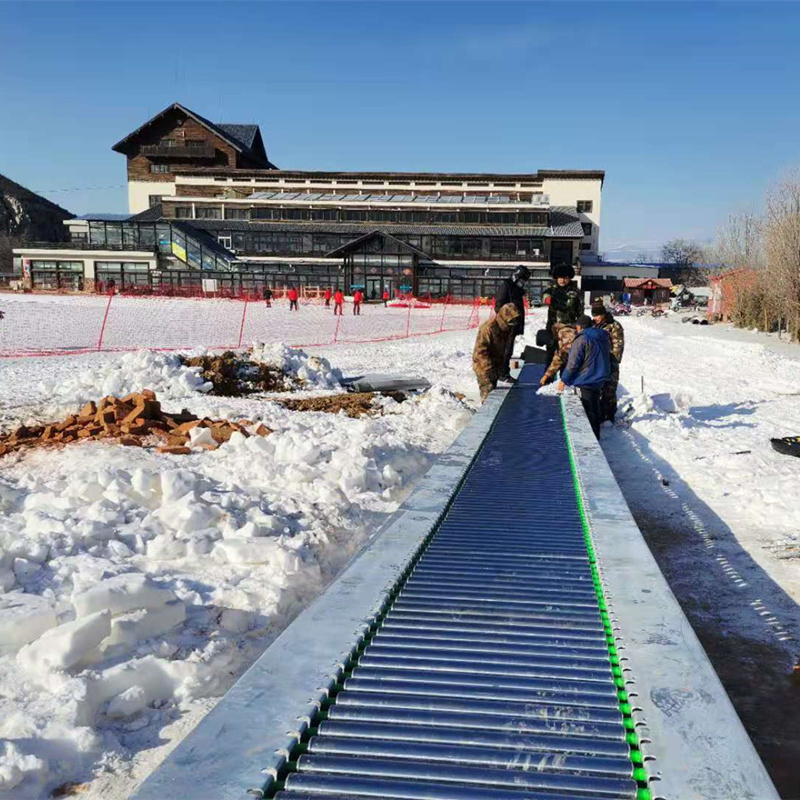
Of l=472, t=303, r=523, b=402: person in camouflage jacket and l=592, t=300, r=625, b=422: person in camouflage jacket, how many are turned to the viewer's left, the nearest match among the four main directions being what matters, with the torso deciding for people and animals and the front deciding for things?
1

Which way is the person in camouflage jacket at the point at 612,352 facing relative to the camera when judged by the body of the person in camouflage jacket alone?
to the viewer's left

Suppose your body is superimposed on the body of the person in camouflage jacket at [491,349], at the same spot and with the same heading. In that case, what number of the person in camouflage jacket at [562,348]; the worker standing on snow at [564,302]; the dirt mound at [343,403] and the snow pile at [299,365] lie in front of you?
2

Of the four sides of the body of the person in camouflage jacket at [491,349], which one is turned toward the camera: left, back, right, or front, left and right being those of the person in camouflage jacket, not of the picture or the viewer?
right

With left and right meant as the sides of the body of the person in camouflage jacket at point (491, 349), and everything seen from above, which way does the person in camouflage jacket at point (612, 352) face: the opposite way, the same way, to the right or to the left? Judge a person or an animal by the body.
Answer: the opposite way

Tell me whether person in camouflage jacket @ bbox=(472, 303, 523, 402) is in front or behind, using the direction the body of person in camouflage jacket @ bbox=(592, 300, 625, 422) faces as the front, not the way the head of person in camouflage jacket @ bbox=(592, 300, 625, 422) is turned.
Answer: in front

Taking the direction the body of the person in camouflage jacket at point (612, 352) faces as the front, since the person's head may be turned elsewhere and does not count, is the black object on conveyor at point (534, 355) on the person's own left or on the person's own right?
on the person's own right

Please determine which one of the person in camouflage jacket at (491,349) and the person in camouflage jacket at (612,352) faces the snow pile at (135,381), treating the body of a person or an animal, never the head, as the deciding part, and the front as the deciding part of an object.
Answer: the person in camouflage jacket at (612,352)

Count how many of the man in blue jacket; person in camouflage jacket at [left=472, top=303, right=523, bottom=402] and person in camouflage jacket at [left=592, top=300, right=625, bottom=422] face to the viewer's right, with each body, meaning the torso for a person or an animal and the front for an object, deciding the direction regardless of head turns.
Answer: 1

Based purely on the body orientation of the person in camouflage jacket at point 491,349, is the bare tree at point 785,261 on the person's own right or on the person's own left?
on the person's own left

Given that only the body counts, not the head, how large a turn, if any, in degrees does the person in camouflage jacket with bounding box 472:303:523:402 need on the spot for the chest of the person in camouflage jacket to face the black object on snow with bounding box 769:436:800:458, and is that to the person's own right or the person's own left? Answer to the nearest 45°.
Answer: approximately 45° to the person's own right

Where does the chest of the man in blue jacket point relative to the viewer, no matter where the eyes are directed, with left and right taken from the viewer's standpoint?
facing away from the viewer and to the left of the viewer

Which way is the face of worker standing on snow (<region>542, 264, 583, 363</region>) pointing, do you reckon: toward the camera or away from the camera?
toward the camera

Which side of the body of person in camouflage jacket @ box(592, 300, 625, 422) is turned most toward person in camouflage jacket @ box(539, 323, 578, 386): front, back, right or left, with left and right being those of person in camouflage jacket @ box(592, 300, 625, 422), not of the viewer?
front

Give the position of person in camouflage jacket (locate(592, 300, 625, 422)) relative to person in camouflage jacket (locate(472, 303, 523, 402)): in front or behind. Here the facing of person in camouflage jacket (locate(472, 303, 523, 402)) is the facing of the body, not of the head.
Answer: in front

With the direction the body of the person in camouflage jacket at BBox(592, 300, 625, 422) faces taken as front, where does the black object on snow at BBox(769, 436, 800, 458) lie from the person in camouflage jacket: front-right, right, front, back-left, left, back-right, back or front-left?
back-left

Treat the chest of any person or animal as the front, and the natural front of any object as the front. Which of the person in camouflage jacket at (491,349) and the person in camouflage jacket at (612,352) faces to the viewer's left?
the person in camouflage jacket at (612,352)
